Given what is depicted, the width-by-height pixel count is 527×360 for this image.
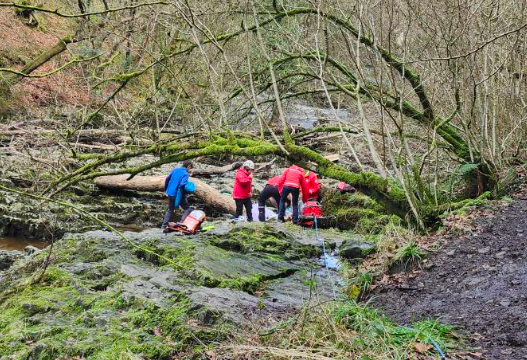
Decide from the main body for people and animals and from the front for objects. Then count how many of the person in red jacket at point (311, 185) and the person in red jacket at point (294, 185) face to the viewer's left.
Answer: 1

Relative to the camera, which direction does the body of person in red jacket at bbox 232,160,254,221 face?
to the viewer's right

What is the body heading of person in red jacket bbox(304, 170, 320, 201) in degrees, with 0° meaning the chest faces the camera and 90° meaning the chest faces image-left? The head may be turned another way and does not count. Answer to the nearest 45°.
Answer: approximately 90°

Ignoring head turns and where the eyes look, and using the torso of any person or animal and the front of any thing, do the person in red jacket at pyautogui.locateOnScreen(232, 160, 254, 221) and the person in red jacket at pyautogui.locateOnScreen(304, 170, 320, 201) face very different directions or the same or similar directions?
very different directions

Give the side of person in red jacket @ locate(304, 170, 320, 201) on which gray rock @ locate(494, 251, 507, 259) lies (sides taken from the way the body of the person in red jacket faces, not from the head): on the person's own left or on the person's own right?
on the person's own left

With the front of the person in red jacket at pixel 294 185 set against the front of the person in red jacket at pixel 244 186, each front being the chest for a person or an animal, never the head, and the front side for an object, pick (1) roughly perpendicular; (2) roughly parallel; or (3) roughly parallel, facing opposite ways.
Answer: roughly perpendicular

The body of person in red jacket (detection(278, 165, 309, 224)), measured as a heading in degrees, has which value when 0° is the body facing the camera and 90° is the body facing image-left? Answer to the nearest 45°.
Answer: approximately 180°

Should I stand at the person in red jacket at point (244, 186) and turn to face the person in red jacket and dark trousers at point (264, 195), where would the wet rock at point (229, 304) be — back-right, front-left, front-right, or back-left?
back-right

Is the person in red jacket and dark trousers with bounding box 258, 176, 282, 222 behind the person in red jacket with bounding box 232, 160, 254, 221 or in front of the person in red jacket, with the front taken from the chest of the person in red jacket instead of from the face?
in front
